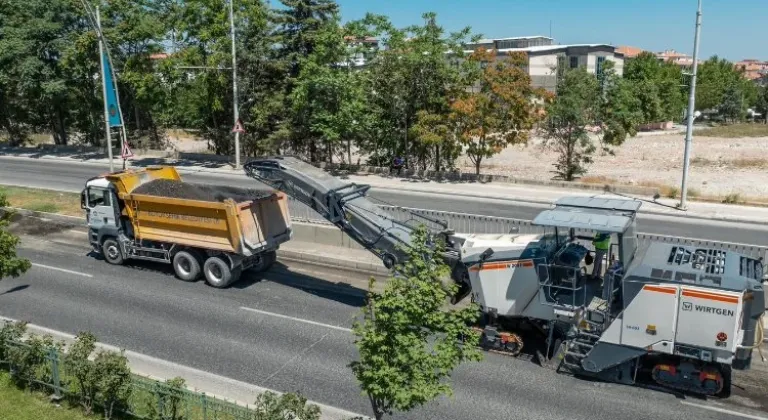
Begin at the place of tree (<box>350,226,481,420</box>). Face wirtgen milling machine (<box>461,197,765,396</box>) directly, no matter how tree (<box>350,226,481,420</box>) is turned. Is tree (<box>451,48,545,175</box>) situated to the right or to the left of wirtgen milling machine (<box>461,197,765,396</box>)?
left

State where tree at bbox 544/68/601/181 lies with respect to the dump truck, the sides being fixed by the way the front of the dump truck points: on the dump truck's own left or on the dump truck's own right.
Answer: on the dump truck's own right

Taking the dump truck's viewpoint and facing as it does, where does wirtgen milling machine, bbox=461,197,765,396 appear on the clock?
The wirtgen milling machine is roughly at 6 o'clock from the dump truck.

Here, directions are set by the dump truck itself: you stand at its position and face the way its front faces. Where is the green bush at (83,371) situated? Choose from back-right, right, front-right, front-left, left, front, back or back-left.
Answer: back-left

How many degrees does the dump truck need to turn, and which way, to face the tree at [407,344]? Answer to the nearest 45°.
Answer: approximately 135° to its left

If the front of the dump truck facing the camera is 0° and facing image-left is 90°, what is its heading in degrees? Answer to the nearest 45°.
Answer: approximately 135°

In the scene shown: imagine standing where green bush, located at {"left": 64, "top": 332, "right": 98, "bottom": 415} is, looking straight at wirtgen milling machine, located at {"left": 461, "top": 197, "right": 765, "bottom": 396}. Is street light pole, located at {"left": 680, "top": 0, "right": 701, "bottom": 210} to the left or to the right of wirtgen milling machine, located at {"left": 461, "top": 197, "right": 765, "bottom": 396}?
left

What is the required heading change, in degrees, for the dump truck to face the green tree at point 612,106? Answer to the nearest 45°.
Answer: approximately 90° to its right

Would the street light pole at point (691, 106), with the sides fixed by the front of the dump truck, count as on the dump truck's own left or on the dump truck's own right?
on the dump truck's own right

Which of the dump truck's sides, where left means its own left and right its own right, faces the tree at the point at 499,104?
right

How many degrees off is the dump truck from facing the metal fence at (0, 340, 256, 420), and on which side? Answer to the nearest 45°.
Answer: approximately 135° to its left

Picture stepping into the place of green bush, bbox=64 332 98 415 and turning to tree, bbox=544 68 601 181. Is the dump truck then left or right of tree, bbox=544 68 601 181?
left

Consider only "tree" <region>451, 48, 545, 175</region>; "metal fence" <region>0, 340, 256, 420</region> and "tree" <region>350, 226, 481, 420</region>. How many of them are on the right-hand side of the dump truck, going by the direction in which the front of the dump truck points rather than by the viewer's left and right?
1

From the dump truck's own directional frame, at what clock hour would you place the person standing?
The person standing is roughly at 6 o'clock from the dump truck.
